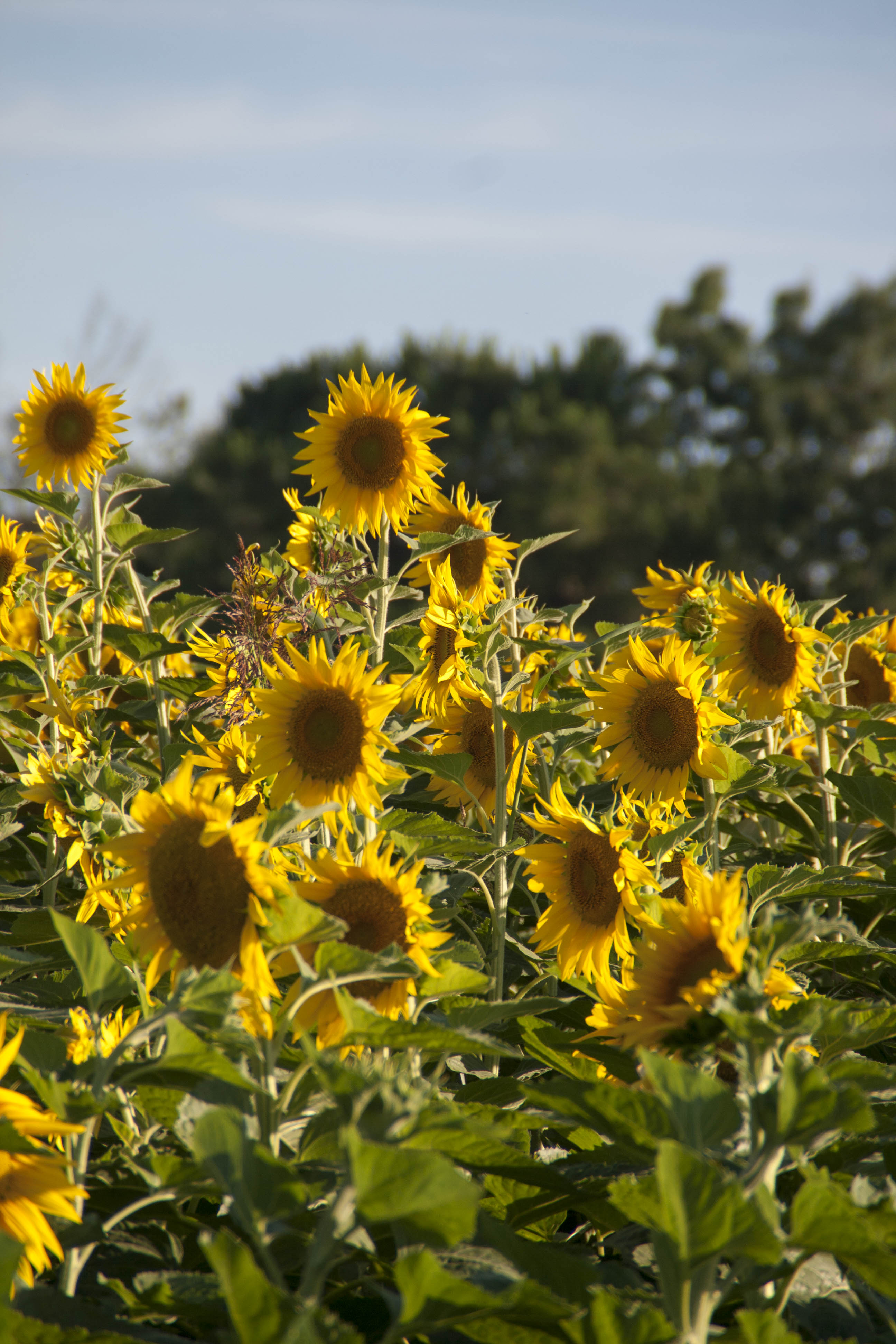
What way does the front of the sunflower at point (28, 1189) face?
toward the camera

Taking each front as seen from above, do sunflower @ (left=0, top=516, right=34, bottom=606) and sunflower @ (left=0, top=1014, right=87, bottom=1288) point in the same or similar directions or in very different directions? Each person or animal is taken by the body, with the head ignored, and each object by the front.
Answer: same or similar directions

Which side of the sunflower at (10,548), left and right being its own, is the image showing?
front

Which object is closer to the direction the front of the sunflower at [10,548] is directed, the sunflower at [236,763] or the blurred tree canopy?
the sunflower

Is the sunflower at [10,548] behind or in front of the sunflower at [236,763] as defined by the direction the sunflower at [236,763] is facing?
behind

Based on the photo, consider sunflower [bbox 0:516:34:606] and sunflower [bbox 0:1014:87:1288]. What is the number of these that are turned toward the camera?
2

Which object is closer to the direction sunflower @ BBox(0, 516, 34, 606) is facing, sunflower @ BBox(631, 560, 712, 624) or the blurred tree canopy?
the sunflower
